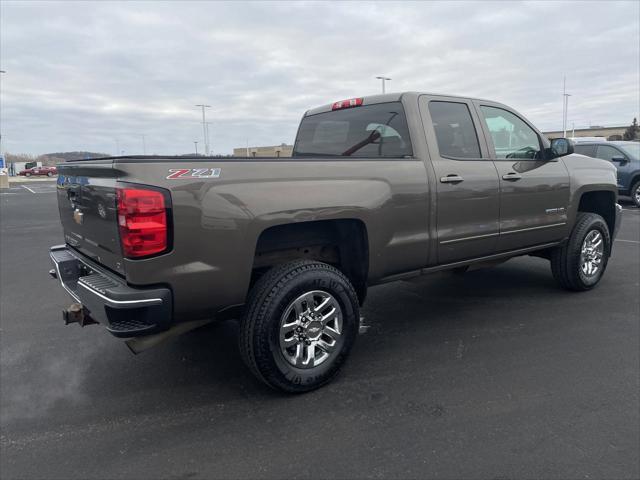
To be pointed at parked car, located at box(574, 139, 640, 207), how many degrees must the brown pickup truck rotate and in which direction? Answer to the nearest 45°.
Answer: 0° — it already faces it

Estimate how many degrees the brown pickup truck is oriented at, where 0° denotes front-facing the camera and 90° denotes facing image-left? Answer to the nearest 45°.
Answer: approximately 225°
